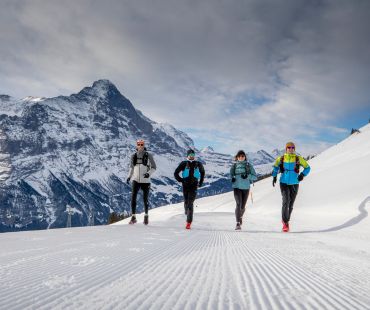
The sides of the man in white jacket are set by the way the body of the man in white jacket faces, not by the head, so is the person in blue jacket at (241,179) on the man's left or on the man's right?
on the man's left

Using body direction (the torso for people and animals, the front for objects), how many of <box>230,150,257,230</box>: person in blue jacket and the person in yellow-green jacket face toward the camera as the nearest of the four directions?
2

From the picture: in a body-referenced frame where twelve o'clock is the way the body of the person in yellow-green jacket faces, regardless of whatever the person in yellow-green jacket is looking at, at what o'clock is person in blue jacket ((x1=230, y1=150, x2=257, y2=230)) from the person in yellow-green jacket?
The person in blue jacket is roughly at 3 o'clock from the person in yellow-green jacket.

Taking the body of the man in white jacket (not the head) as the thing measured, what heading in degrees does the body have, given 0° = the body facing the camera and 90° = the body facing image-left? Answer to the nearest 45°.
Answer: approximately 0°

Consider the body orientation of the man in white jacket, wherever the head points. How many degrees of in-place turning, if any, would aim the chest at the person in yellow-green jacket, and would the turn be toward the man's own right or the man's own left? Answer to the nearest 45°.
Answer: approximately 90° to the man's own left

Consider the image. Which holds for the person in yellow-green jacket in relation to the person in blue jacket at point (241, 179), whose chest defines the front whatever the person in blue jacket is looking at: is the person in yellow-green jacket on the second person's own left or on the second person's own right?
on the second person's own left
